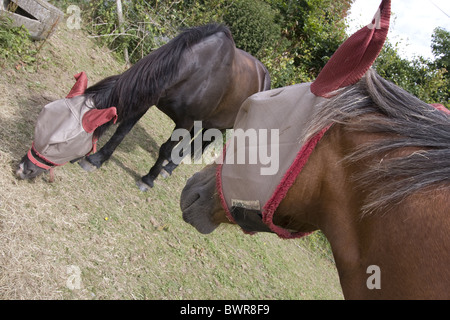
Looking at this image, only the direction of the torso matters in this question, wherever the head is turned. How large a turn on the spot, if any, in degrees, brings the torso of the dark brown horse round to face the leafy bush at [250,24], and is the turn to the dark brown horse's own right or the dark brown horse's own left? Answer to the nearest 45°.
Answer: approximately 135° to the dark brown horse's own right

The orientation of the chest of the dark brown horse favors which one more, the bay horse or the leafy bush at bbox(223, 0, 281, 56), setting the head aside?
the bay horse

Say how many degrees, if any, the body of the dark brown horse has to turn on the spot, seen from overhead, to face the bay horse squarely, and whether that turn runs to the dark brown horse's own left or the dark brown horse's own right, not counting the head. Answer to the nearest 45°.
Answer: approximately 45° to the dark brown horse's own left

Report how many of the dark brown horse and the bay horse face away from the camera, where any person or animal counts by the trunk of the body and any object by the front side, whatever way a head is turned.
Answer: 0

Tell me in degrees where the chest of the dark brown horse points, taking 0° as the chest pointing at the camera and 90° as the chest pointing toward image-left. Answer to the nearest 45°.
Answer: approximately 45°

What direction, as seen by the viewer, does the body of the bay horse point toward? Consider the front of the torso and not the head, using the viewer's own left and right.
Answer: facing to the left of the viewer
